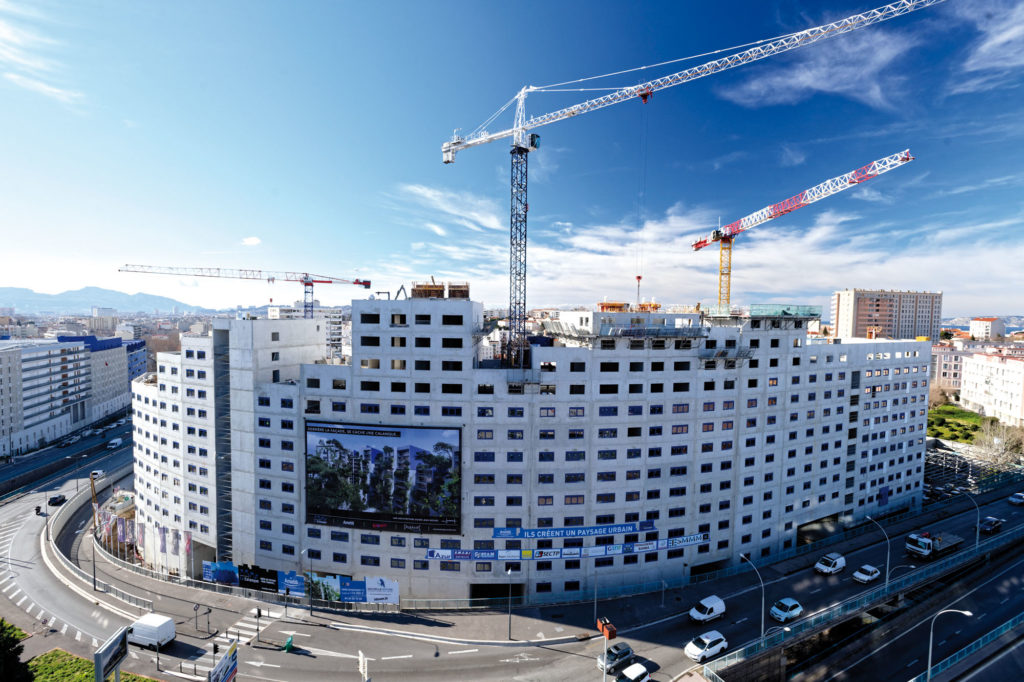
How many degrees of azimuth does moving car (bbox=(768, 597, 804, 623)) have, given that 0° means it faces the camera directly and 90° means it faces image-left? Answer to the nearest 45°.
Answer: approximately 45°

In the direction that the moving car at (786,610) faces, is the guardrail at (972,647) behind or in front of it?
behind

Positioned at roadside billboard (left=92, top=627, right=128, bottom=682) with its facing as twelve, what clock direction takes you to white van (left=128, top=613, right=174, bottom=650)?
The white van is roughly at 8 o'clock from the roadside billboard.

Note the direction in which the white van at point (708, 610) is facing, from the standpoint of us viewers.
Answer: facing the viewer and to the left of the viewer

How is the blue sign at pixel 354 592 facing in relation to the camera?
toward the camera

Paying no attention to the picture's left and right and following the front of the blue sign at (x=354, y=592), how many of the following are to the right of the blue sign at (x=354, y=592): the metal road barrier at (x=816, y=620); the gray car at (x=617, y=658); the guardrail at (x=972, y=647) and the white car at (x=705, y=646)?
0

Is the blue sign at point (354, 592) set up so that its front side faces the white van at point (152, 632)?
no

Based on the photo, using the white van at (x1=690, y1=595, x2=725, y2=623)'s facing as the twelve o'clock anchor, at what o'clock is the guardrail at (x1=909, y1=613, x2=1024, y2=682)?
The guardrail is roughly at 7 o'clock from the white van.

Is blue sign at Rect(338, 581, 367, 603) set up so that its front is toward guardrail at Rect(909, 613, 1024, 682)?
no

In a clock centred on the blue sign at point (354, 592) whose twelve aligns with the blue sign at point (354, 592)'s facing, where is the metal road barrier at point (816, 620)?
The metal road barrier is roughly at 10 o'clock from the blue sign.

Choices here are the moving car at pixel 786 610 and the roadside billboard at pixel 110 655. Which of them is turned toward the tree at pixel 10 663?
the moving car

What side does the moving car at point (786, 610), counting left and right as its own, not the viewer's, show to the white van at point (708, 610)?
front

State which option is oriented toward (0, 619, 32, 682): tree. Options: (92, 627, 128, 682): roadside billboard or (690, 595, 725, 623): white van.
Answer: the white van

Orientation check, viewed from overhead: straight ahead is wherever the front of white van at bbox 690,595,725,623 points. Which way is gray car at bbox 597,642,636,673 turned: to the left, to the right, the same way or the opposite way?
the same way
